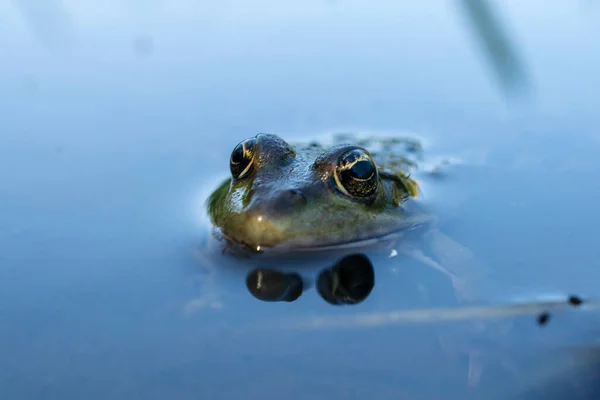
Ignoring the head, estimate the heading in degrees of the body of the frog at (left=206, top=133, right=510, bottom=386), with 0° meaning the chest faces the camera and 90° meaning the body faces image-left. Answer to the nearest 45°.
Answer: approximately 45°

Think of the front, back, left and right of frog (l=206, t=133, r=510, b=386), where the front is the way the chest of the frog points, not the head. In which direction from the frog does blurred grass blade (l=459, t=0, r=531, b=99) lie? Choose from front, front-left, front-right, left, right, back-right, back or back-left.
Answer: back

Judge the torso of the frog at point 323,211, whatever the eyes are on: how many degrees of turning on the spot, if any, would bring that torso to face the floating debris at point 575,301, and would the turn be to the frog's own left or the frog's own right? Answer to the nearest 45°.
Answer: approximately 135° to the frog's own left
